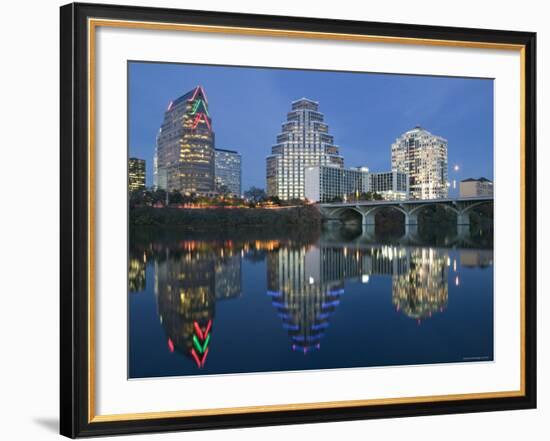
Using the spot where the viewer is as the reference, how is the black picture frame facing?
facing the viewer and to the right of the viewer
